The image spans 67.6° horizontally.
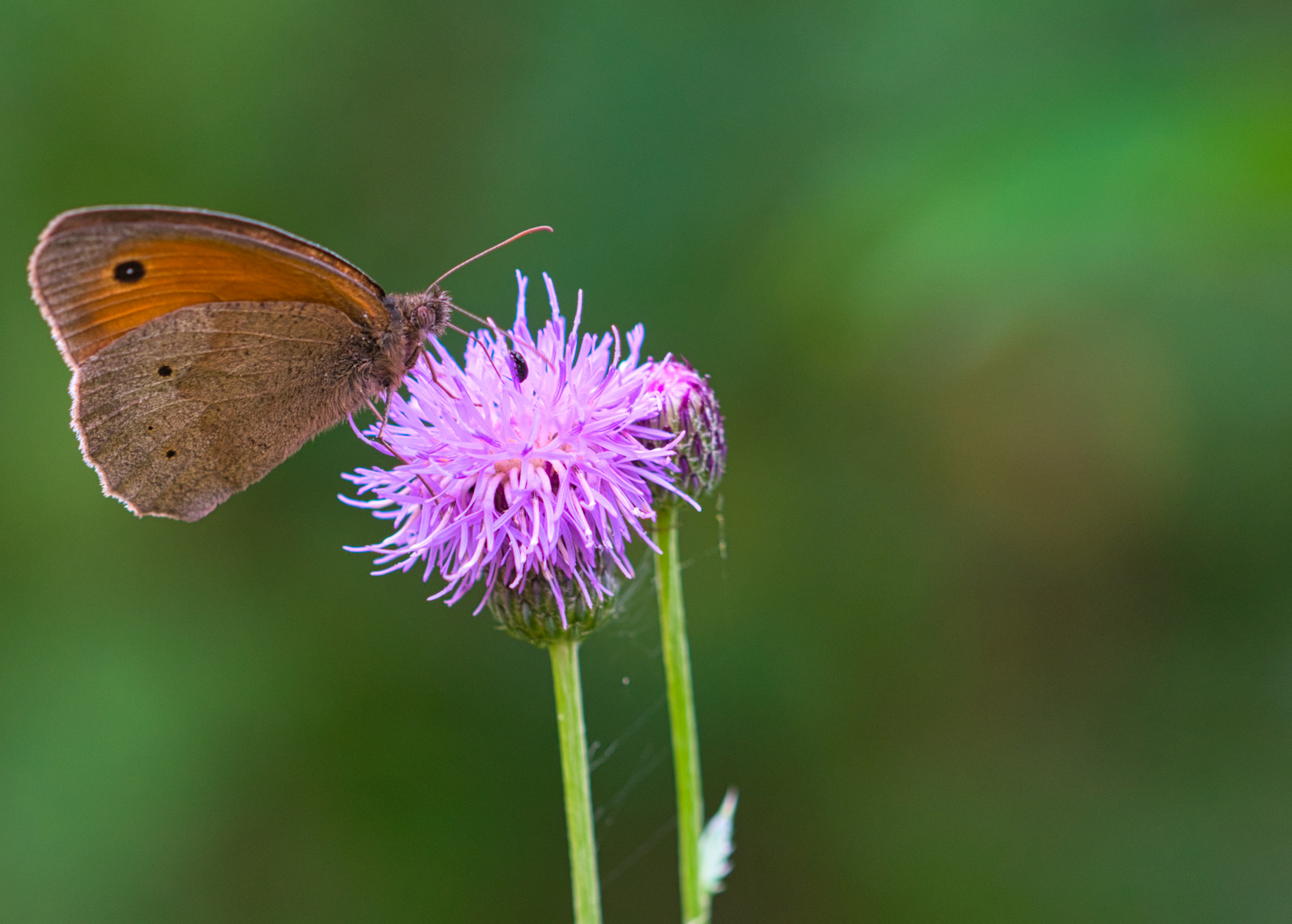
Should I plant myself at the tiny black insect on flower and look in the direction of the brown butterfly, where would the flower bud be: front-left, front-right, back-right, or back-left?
back-right

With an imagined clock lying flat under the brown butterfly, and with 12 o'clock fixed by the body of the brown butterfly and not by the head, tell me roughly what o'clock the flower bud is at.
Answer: The flower bud is roughly at 1 o'clock from the brown butterfly.

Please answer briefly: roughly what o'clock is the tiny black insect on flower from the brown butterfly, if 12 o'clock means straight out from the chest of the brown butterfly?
The tiny black insect on flower is roughly at 1 o'clock from the brown butterfly.

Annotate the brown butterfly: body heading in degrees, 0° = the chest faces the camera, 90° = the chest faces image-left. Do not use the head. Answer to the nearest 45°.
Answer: approximately 270°
